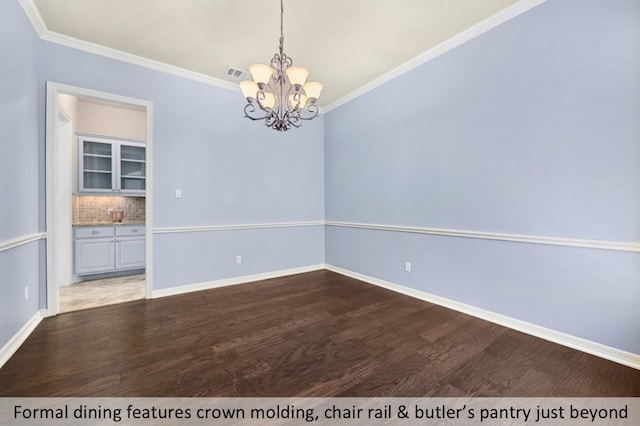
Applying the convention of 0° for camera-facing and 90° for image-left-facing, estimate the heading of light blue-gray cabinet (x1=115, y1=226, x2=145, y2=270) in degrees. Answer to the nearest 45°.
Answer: approximately 0°

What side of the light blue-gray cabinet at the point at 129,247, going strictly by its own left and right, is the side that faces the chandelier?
front
